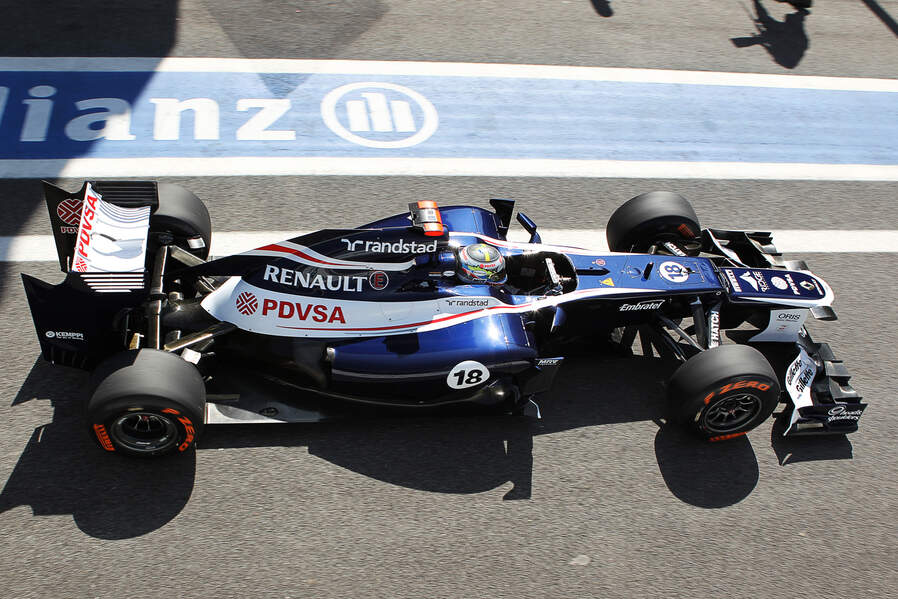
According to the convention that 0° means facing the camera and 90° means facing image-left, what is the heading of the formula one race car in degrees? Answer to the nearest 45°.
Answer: approximately 270°
